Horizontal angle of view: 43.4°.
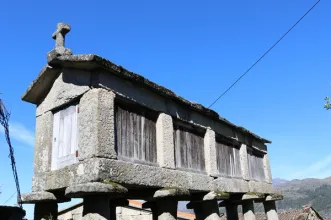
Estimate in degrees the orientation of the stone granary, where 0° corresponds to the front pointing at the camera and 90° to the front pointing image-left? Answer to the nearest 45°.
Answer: approximately 45°
